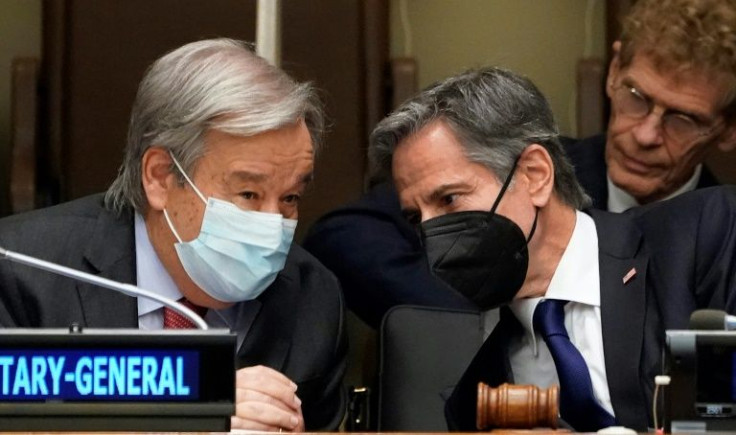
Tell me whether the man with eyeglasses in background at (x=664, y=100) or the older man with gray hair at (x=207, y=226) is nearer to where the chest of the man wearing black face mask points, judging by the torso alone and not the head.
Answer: the older man with gray hair

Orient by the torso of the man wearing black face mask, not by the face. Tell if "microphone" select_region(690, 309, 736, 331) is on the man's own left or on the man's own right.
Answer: on the man's own left

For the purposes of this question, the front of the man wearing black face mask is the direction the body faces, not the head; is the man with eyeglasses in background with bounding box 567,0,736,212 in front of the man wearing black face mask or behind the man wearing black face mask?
behind

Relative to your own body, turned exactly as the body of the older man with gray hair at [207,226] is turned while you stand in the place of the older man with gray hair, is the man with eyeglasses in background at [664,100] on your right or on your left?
on your left

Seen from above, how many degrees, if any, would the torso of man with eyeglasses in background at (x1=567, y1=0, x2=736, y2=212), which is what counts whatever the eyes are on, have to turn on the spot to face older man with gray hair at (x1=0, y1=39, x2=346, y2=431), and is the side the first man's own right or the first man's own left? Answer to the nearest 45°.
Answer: approximately 45° to the first man's own right

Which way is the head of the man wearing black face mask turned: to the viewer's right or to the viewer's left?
to the viewer's left

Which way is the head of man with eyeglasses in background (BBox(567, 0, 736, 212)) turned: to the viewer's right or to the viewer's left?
to the viewer's left
